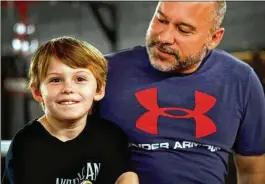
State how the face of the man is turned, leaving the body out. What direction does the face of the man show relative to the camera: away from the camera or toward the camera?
toward the camera

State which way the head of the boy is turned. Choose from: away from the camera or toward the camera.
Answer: toward the camera

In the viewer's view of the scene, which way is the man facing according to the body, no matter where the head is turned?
toward the camera

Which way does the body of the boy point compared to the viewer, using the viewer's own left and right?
facing the viewer

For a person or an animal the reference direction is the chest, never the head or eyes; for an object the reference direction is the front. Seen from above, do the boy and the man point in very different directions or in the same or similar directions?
same or similar directions

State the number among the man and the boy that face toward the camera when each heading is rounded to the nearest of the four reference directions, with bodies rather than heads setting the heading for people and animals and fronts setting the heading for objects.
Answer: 2
